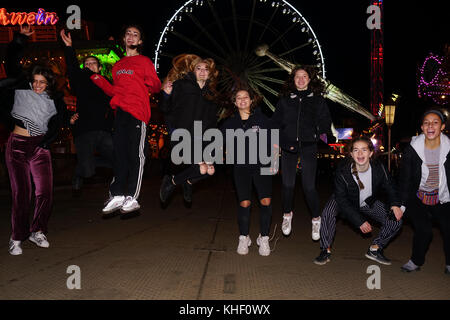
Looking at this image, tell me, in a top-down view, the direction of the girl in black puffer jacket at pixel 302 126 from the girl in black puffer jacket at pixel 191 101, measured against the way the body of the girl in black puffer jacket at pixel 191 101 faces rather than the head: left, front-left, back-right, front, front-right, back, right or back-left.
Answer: front-left

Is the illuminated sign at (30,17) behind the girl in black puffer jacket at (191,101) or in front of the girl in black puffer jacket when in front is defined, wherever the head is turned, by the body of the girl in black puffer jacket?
behind

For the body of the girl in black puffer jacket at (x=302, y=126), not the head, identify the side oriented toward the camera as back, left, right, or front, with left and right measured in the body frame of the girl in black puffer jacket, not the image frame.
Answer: front

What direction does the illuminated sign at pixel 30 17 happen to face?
toward the camera

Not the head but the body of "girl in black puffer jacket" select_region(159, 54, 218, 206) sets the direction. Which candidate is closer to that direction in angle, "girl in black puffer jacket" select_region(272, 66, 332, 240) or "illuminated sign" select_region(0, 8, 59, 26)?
the girl in black puffer jacket

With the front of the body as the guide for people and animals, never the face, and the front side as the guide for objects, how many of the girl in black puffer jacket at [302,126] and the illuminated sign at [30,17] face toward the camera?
2

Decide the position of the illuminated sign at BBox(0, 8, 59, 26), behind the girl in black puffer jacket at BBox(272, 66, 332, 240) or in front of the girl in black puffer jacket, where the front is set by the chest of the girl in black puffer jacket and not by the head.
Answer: behind

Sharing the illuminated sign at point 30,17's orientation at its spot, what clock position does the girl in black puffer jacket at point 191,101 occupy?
The girl in black puffer jacket is roughly at 12 o'clock from the illuminated sign.
